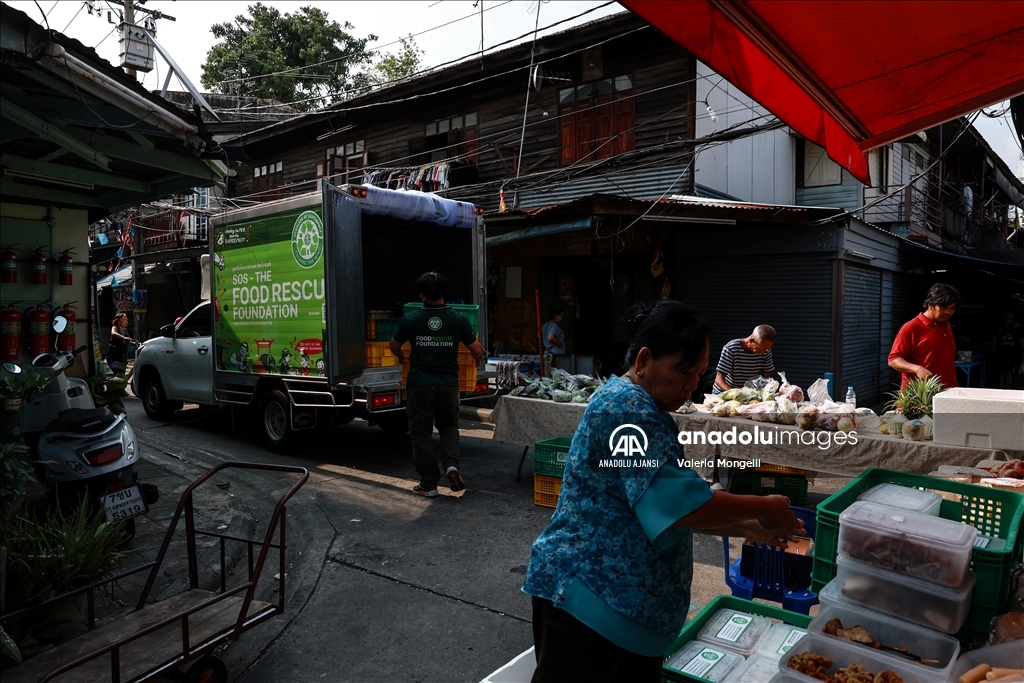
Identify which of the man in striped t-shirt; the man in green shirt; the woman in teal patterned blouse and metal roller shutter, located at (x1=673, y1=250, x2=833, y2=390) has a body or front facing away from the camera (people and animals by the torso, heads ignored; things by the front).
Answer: the man in green shirt

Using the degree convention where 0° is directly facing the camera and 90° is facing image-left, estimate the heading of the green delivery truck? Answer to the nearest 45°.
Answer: approximately 135°

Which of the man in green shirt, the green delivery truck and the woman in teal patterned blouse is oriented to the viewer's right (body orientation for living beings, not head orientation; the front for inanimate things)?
the woman in teal patterned blouse

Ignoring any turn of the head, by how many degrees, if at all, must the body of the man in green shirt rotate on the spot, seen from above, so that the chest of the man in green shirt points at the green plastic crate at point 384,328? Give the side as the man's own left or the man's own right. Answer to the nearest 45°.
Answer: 0° — they already face it

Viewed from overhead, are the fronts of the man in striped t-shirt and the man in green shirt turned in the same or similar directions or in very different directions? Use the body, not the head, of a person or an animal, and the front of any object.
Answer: very different directions

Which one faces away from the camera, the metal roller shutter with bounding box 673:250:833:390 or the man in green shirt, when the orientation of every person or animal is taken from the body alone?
the man in green shirt

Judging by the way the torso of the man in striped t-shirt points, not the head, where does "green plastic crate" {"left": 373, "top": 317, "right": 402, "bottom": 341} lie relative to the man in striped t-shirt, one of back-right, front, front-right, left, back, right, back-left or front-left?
back-right

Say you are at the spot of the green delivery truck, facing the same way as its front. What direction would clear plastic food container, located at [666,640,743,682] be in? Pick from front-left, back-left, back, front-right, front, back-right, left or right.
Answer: back-left

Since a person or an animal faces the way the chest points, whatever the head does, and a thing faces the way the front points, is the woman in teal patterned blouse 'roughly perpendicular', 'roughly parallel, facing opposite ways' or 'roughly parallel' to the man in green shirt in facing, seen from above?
roughly perpendicular
